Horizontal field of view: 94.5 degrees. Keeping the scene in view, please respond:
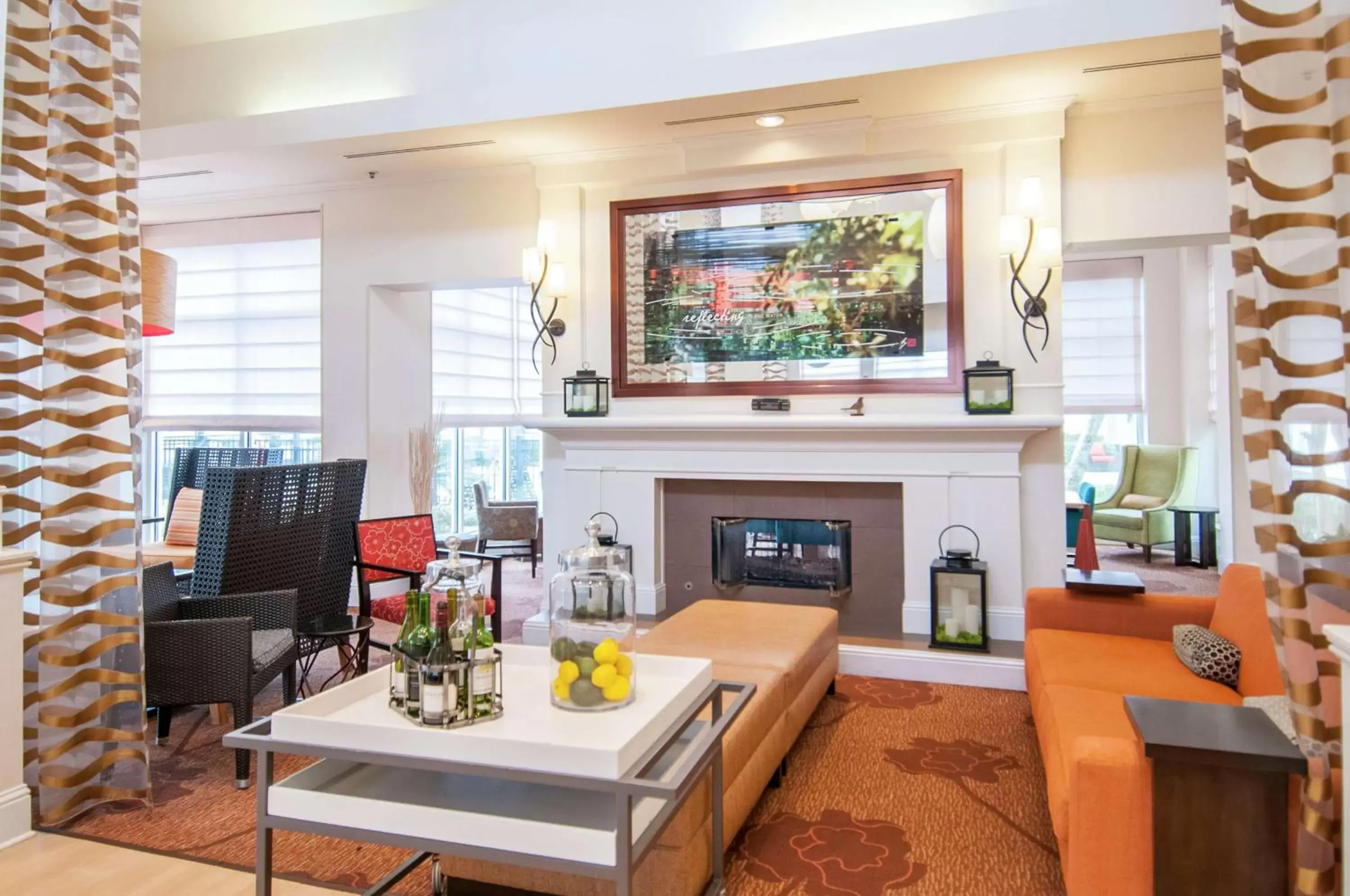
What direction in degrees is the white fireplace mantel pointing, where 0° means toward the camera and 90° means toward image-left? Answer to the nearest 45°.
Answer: approximately 0°

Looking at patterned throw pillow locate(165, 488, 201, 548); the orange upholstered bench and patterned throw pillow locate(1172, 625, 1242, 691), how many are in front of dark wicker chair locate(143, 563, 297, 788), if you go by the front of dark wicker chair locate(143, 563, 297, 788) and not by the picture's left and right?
2

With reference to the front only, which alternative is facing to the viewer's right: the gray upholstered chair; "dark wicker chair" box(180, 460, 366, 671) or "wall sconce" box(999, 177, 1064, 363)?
the gray upholstered chair

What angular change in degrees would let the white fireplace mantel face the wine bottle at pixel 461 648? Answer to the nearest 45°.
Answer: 0° — it already faces it

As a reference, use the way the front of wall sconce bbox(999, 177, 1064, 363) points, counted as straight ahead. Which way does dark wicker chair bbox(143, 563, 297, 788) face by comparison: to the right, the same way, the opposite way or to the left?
to the left

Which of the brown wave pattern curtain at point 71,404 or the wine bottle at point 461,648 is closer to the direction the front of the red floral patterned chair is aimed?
the wine bottle

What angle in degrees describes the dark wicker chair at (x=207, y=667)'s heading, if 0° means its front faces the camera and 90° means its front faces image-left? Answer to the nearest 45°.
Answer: approximately 315°
